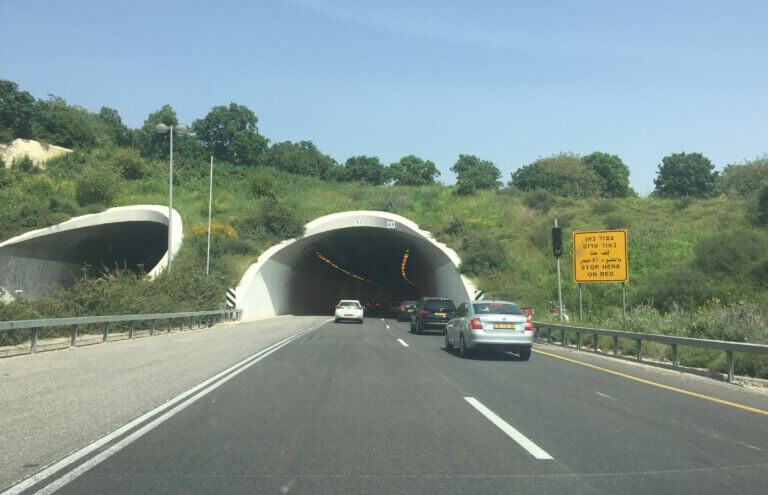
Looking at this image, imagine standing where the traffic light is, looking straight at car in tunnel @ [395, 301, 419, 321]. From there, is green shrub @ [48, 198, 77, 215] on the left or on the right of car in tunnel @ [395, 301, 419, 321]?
left

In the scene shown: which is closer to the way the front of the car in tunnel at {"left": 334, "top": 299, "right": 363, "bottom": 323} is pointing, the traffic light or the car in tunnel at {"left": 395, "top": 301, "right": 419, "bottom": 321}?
the car in tunnel

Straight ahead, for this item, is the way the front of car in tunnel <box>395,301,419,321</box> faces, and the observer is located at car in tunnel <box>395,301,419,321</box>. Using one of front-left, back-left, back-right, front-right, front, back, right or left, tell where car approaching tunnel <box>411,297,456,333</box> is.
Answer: back

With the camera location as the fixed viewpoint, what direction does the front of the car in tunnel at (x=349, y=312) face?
facing away from the viewer

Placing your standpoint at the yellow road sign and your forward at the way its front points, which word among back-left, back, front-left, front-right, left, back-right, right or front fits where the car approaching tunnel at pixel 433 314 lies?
right

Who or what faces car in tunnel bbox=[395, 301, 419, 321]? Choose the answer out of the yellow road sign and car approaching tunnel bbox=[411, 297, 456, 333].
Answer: car approaching tunnel bbox=[411, 297, 456, 333]

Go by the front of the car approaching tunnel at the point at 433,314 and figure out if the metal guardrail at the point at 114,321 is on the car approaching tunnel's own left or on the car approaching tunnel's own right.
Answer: on the car approaching tunnel's own left

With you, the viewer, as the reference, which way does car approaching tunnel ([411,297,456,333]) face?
facing away from the viewer

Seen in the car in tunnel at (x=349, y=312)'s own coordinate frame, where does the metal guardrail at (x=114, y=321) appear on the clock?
The metal guardrail is roughly at 7 o'clock from the car in tunnel.

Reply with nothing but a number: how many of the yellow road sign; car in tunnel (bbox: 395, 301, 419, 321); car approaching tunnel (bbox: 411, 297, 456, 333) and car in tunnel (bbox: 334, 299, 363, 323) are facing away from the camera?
3

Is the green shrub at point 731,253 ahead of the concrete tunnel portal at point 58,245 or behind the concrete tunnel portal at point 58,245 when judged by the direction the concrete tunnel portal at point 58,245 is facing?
ahead

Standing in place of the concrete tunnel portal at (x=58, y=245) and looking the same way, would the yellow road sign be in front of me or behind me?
in front

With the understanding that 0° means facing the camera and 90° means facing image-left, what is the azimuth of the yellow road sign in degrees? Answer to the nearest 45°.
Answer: approximately 0°

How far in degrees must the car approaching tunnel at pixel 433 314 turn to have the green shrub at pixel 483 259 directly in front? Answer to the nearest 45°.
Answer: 0° — it already faces it
